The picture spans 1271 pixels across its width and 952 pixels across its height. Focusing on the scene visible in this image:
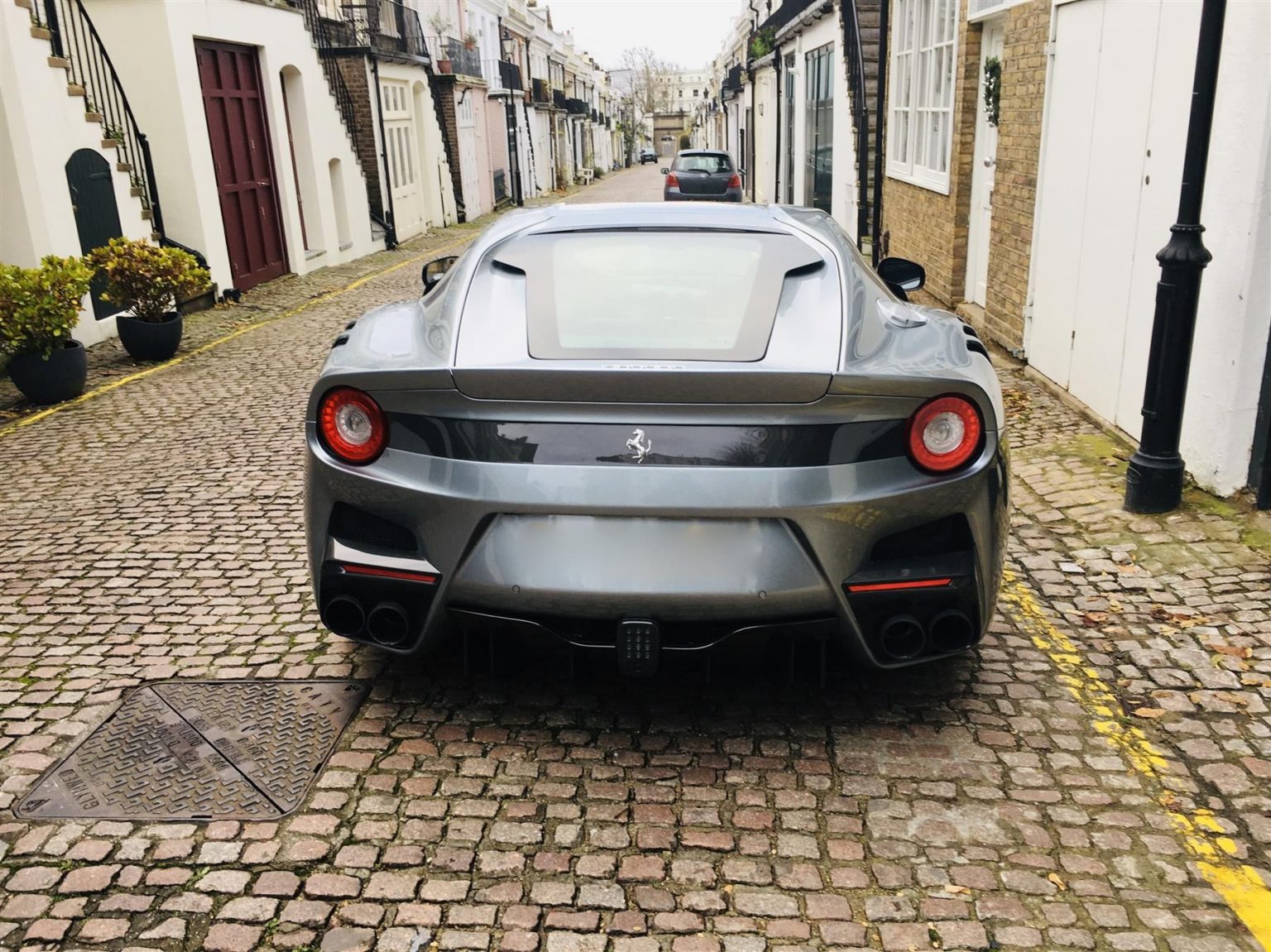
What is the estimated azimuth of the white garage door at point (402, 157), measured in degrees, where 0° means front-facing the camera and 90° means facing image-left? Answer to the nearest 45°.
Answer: approximately 315°

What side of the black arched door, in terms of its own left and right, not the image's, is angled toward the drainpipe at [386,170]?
left

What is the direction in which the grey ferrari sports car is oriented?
away from the camera

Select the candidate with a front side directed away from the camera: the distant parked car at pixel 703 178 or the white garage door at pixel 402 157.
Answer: the distant parked car

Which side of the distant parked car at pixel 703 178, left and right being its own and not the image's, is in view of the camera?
back

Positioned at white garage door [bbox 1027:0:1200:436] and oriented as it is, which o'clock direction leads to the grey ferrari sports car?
The grey ferrari sports car is roughly at 11 o'clock from the white garage door.

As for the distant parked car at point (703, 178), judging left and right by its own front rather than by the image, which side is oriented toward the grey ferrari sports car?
back

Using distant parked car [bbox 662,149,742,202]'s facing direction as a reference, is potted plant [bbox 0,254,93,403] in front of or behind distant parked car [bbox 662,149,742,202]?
behind

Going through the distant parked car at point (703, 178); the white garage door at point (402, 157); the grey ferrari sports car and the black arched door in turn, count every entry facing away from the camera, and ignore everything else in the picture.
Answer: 2
